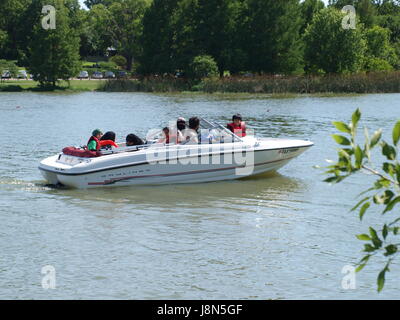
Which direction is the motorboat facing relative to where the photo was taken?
to the viewer's right
